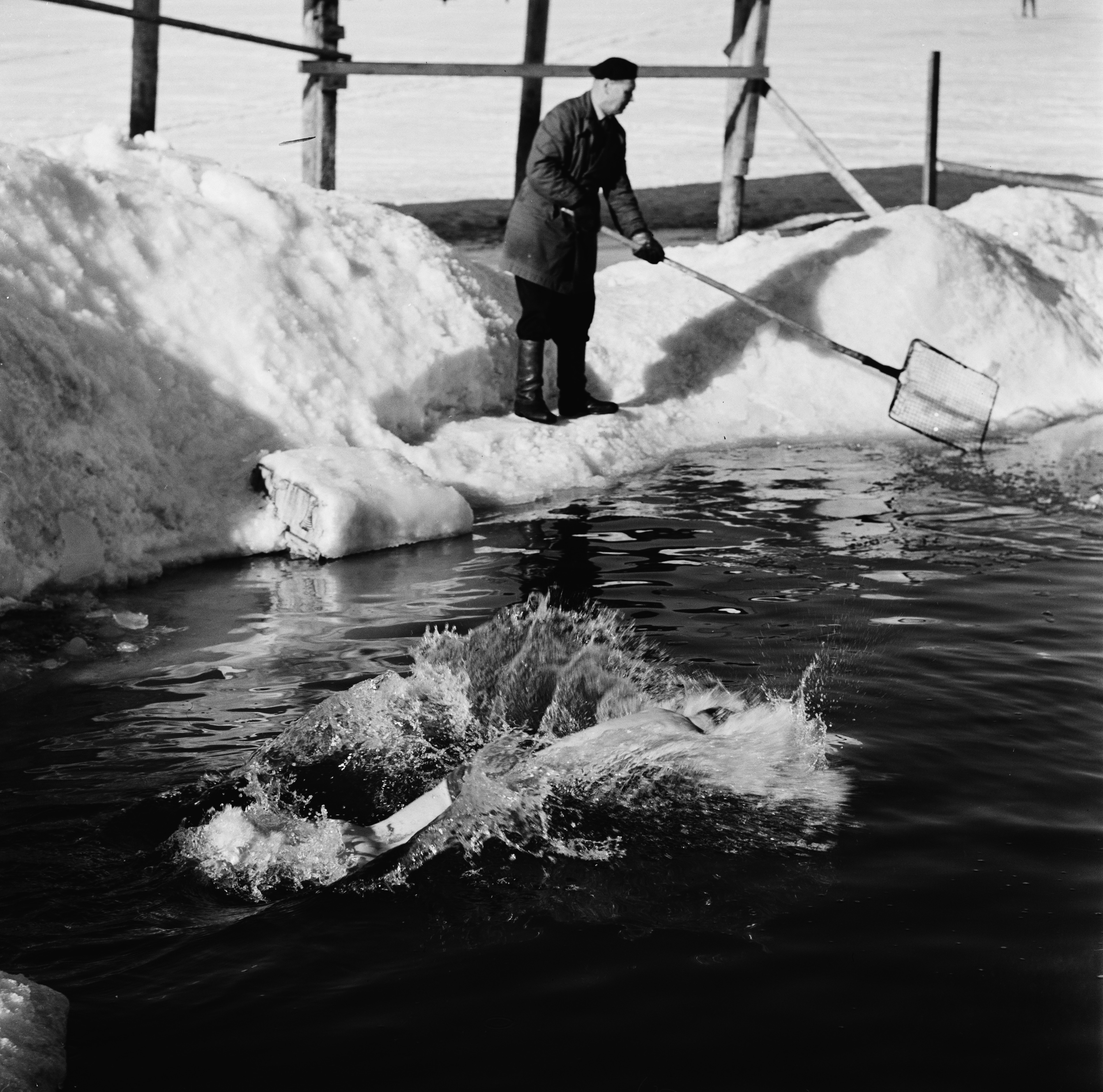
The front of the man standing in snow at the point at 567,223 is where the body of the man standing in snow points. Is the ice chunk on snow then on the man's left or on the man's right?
on the man's right

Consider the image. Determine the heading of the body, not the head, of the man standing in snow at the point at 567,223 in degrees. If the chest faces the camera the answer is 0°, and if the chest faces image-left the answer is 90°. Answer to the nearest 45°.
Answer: approximately 315°

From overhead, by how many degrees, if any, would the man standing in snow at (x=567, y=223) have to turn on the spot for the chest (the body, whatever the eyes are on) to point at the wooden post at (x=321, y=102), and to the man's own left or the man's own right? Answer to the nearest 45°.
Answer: approximately 180°

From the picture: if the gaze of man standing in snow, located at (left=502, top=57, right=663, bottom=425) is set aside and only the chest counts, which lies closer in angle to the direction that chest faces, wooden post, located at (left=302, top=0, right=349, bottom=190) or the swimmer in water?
the swimmer in water

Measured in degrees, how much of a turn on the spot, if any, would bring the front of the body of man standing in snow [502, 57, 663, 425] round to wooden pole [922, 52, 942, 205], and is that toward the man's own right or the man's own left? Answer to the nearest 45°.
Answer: approximately 90° to the man's own left

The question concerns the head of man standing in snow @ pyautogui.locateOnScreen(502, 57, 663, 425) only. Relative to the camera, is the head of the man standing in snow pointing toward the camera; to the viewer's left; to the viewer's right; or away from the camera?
to the viewer's right
